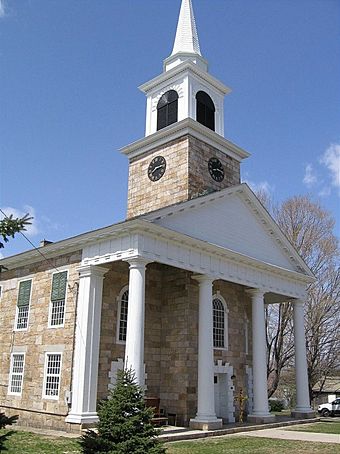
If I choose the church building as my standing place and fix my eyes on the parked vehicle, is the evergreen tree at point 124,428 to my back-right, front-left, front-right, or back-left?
back-right

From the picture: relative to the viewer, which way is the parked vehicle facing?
to the viewer's left

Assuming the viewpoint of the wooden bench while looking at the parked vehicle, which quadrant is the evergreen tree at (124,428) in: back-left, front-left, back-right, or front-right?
back-right

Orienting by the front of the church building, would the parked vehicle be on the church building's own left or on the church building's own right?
on the church building's own left

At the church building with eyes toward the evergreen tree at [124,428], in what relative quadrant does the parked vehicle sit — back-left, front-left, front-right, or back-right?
back-left

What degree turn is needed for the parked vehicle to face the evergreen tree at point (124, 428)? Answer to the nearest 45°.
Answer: approximately 90° to its left

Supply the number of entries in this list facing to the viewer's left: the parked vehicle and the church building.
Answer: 1

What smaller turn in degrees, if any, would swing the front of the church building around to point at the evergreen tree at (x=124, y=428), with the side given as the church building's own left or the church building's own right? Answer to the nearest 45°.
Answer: approximately 45° to the church building's own right

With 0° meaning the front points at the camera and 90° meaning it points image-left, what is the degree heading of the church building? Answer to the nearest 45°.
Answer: approximately 315°

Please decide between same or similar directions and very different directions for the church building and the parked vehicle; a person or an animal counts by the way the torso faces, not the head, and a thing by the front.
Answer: very different directions

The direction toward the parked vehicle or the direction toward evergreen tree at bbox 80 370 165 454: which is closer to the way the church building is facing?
the evergreen tree
